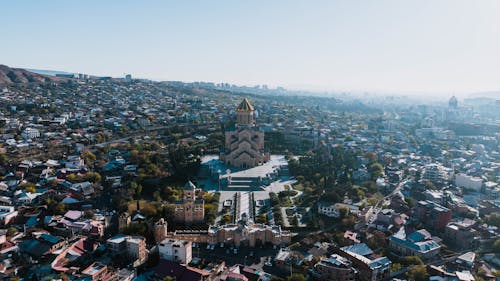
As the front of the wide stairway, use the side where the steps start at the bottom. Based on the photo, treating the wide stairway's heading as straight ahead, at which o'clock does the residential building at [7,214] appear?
The residential building is roughly at 2 o'clock from the wide stairway.

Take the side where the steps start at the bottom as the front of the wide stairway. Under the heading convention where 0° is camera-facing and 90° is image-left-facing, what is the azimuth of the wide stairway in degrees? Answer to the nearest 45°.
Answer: approximately 0°

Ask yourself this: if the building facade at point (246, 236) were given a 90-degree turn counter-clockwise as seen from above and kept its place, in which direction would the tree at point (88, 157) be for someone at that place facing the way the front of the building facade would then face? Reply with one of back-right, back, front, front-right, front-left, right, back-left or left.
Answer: back-left

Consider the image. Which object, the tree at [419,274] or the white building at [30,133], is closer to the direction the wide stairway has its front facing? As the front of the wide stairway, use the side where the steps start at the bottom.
the tree

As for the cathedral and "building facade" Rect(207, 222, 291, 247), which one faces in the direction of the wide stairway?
the cathedral

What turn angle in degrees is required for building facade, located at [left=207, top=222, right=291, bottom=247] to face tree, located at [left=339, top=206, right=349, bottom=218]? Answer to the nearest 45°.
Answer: approximately 135° to its left

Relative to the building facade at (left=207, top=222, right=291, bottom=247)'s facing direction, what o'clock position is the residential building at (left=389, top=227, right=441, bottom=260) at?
The residential building is roughly at 9 o'clock from the building facade.

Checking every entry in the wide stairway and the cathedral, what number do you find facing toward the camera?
2

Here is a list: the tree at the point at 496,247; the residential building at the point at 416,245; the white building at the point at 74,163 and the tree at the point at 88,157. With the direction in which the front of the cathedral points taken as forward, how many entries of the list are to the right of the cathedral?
2

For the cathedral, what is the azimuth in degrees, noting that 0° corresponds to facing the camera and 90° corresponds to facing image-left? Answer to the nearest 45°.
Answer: approximately 0°

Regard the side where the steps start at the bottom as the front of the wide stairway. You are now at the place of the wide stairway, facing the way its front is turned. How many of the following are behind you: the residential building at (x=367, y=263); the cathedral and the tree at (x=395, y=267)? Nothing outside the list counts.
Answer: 1

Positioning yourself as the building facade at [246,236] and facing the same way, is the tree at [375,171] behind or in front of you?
behind
